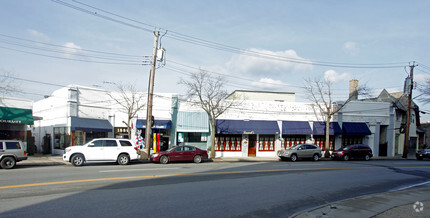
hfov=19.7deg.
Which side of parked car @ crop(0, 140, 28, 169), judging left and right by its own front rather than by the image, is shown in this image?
left

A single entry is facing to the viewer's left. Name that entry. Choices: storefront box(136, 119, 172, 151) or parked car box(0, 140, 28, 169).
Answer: the parked car

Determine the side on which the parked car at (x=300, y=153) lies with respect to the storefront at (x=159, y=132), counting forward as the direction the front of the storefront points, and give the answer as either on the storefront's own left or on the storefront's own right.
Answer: on the storefront's own left

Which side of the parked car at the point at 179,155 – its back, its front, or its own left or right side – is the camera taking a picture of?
left

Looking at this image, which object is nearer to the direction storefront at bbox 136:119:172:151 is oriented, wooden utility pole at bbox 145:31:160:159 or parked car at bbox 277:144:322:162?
the wooden utility pole

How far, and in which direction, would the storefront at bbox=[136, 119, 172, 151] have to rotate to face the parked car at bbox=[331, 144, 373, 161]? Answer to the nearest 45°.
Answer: approximately 90° to its left

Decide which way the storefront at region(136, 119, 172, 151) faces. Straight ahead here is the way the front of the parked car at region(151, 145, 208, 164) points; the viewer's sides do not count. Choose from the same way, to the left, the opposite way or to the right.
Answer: to the left

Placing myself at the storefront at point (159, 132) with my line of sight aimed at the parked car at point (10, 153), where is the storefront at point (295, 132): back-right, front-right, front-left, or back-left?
back-left

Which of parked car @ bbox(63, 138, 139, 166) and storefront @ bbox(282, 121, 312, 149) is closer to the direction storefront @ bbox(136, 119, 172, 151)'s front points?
the parked car

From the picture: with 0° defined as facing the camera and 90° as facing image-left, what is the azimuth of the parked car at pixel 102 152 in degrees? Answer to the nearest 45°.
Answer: approximately 90°

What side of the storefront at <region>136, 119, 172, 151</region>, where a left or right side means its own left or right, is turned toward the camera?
front

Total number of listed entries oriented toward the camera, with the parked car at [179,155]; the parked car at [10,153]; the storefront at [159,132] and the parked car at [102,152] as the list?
1
